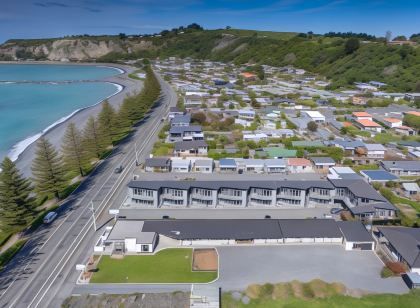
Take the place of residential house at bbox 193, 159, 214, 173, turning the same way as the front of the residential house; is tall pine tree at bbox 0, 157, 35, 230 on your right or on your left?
on your right

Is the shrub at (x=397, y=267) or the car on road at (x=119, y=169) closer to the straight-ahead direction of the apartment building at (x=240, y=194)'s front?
the shrub

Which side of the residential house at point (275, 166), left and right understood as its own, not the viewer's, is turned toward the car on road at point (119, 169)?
right

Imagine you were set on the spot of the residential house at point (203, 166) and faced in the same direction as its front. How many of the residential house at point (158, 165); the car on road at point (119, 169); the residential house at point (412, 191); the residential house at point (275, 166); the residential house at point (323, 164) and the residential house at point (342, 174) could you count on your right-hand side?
2

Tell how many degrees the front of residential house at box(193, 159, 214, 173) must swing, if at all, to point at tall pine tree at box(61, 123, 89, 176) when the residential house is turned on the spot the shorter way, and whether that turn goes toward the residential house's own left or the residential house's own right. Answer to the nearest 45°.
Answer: approximately 90° to the residential house's own right

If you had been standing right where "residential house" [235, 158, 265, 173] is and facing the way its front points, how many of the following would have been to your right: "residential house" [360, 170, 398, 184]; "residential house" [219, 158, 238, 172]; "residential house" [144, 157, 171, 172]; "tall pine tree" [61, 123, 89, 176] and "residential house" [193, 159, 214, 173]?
4

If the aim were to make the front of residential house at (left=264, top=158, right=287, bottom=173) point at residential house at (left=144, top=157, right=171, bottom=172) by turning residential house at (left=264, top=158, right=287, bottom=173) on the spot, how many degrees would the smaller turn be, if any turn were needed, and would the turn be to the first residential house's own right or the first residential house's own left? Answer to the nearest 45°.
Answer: approximately 90° to the first residential house's own right

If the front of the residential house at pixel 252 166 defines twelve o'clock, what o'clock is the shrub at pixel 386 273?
The shrub is roughly at 11 o'clock from the residential house.

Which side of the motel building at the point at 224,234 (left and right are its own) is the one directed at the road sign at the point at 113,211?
right

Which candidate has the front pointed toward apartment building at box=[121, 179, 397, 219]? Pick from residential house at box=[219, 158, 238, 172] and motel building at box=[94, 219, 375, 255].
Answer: the residential house

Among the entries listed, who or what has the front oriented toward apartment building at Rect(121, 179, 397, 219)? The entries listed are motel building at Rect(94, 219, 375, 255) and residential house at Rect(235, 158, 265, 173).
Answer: the residential house

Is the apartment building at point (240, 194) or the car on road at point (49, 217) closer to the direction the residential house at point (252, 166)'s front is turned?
the apartment building

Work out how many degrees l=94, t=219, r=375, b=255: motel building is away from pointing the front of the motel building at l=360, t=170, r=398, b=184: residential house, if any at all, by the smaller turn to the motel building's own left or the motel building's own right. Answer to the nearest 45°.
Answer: approximately 135° to the motel building's own left

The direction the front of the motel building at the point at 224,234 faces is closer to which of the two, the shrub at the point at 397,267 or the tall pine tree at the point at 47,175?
the shrub

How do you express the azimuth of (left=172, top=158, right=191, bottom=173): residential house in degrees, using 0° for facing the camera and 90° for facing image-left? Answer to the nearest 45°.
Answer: approximately 0°

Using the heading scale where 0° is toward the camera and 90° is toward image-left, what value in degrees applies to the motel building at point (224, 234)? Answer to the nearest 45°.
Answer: approximately 0°
